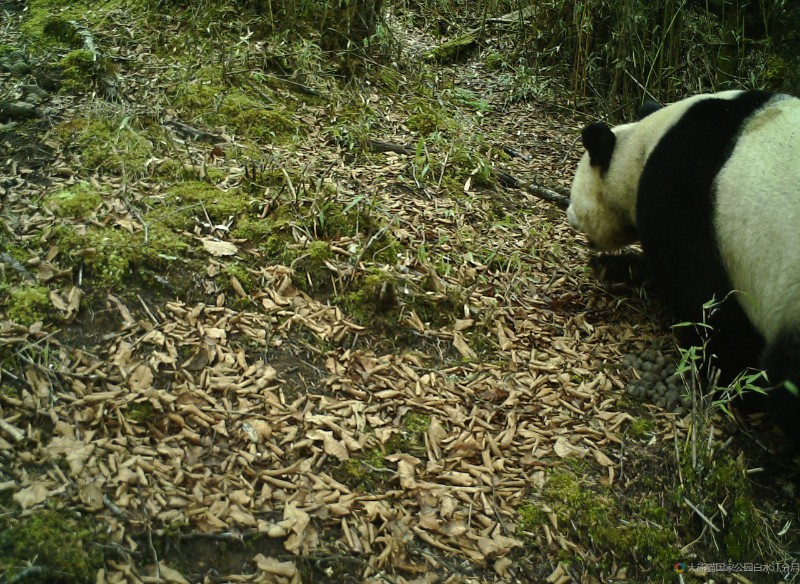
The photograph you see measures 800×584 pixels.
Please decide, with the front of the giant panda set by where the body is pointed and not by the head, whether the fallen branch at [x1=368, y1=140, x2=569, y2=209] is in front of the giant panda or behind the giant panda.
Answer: in front

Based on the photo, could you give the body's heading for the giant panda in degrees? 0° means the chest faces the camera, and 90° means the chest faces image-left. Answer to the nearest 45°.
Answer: approximately 135°
